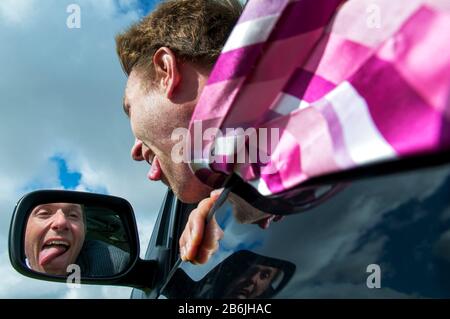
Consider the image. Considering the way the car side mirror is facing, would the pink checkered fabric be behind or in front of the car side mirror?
in front

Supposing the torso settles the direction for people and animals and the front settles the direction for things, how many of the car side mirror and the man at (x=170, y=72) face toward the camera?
1

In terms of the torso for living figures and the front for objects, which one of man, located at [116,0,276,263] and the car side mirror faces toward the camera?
the car side mirror

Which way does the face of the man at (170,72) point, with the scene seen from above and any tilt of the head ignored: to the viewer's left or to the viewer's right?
to the viewer's left

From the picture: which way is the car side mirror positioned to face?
toward the camera

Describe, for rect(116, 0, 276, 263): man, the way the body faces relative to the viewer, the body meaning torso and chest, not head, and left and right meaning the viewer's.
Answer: facing away from the viewer and to the left of the viewer
